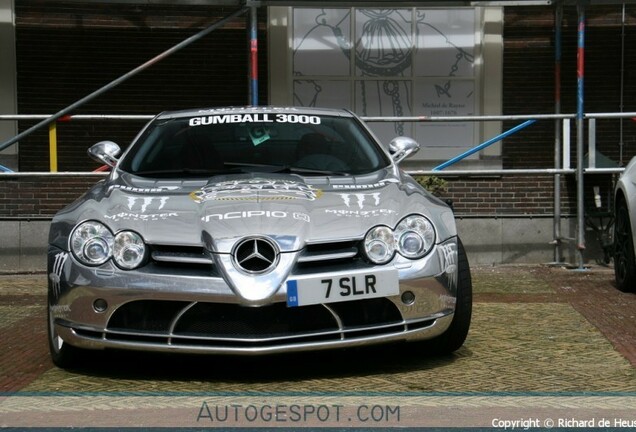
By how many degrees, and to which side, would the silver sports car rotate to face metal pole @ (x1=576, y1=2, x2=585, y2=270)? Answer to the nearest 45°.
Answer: approximately 135° to its left

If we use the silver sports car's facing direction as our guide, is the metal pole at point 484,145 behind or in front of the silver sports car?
behind

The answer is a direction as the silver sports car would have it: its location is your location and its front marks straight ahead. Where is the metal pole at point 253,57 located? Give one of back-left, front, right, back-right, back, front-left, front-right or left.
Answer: back

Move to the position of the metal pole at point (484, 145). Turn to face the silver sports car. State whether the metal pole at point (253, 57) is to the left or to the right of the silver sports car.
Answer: right
